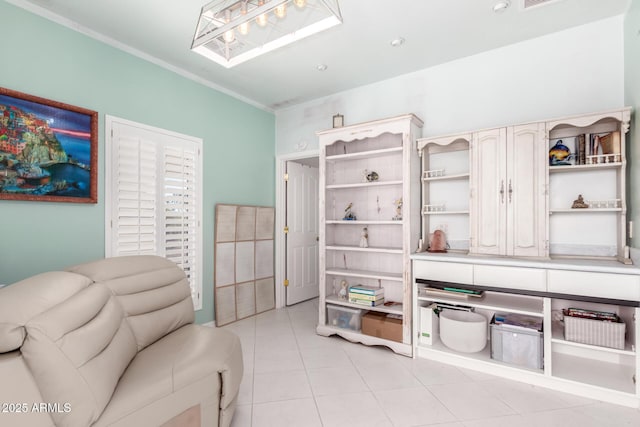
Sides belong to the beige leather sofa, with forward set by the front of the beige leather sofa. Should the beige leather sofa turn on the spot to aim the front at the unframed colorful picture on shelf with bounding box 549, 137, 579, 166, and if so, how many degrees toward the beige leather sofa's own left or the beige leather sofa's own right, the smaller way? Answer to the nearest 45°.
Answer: approximately 45° to the beige leather sofa's own left

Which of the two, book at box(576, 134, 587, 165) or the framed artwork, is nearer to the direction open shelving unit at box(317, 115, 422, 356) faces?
the framed artwork

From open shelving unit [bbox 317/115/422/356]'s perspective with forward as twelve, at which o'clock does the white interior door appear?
The white interior door is roughly at 3 o'clock from the open shelving unit.

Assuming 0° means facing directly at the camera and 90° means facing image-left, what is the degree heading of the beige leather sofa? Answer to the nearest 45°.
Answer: approximately 315°

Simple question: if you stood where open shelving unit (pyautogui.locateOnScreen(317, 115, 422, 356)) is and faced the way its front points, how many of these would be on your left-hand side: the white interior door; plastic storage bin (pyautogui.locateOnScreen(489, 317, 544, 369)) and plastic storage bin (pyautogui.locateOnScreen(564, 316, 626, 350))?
2

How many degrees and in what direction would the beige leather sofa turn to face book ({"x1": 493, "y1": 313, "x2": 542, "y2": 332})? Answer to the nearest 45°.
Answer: approximately 45° to its left

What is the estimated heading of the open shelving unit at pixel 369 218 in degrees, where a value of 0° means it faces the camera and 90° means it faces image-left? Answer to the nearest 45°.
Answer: approximately 45°

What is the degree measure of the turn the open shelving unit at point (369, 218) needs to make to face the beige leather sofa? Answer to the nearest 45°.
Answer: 0° — it already faces it
